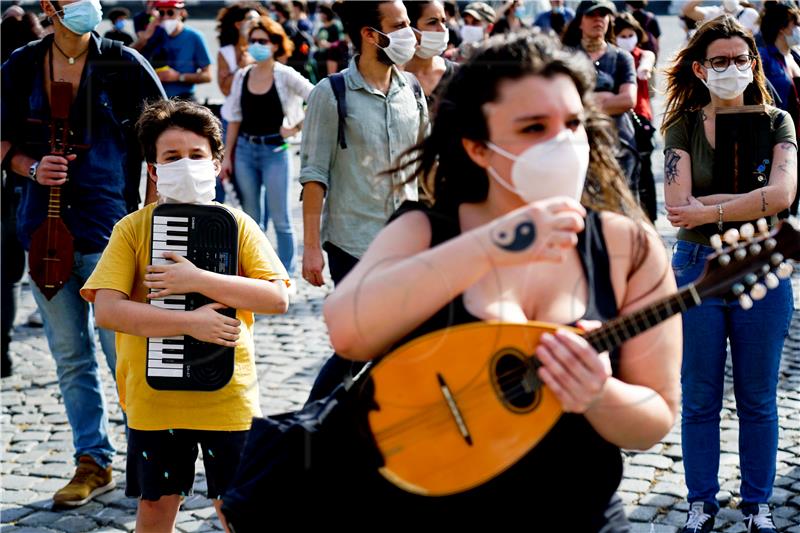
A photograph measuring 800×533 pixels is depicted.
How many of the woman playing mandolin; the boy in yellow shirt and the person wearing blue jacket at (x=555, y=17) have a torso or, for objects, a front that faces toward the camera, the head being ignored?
3

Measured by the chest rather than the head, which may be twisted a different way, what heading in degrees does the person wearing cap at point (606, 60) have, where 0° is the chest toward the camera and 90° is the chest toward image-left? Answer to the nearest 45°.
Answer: approximately 0°

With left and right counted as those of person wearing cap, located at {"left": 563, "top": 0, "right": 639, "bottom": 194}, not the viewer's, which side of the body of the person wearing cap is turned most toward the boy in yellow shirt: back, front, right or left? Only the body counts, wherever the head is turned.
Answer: front

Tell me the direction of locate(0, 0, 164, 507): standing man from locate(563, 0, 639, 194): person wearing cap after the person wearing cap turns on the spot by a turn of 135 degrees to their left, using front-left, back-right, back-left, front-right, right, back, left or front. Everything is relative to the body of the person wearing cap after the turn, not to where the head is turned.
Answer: back

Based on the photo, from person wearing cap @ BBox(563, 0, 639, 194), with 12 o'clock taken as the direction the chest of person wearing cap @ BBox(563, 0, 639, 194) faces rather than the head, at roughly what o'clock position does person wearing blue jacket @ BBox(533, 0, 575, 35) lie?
person wearing blue jacket @ BBox(533, 0, 575, 35) is roughly at 6 o'clock from person wearing cap @ BBox(563, 0, 639, 194).

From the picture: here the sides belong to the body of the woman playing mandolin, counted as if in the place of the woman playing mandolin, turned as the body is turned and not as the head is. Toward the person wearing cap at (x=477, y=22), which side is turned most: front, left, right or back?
back

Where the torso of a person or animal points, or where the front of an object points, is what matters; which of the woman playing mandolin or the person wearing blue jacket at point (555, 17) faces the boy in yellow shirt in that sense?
the person wearing blue jacket

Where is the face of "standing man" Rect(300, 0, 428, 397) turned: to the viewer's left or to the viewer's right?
to the viewer's right

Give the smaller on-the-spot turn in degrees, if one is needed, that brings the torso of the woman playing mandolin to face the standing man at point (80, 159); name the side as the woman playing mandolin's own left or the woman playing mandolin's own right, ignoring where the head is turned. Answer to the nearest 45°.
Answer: approximately 135° to the woman playing mandolin's own right

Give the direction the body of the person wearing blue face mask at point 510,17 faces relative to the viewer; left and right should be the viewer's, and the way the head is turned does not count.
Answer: facing the viewer and to the right of the viewer

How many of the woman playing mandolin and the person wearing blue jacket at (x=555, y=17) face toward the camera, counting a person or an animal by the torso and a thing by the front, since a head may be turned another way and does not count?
2

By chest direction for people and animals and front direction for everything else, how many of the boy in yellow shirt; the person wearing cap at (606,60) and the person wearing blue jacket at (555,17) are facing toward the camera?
3
